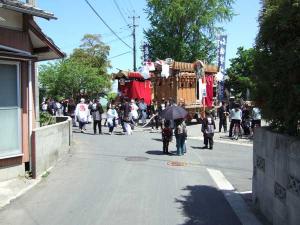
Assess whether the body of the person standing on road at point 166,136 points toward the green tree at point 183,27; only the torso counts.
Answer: yes

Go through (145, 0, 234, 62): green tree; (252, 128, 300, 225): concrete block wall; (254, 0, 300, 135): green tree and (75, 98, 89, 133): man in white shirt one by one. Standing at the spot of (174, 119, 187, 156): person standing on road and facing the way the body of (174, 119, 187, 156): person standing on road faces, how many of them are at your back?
2

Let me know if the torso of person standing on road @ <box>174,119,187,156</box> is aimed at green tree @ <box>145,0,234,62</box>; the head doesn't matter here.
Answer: yes

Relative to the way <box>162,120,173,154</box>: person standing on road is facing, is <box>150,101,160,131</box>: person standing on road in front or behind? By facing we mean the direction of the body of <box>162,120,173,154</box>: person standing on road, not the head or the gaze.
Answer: in front

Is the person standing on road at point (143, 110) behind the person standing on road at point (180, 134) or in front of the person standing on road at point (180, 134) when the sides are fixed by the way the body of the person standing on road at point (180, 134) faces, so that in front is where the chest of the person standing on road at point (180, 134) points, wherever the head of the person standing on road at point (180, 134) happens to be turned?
in front

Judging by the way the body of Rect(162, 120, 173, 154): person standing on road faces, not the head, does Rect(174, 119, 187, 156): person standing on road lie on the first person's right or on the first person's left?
on the first person's right

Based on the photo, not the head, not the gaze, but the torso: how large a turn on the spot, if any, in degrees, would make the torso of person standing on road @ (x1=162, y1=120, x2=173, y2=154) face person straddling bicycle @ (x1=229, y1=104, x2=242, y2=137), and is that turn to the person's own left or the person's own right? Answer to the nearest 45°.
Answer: approximately 45° to the person's own right

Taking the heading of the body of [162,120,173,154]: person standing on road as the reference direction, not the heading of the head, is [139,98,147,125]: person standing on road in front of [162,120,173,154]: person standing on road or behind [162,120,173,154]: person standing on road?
in front

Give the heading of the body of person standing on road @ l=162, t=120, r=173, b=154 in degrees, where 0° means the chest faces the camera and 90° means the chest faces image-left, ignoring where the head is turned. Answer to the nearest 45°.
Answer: approximately 180°

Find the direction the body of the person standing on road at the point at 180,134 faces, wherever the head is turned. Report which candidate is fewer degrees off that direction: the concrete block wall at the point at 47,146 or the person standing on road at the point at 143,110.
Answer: the person standing on road

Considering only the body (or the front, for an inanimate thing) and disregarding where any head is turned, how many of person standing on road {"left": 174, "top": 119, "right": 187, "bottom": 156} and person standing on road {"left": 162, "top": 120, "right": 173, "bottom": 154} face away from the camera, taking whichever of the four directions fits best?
2

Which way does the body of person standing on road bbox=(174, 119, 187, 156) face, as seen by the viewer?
away from the camera
